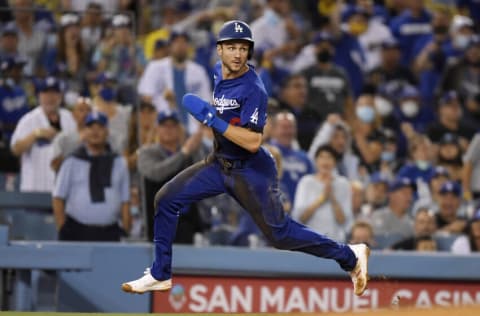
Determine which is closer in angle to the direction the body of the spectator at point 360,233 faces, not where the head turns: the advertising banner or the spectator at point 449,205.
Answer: the advertising banner

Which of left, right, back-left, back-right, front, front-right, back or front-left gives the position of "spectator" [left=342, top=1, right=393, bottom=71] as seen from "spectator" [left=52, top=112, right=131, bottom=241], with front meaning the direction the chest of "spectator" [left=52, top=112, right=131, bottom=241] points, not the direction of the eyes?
back-left

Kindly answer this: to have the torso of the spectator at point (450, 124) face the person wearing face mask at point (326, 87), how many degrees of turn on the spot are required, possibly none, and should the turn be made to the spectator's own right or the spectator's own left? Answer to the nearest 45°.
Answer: approximately 135° to the spectator's own right

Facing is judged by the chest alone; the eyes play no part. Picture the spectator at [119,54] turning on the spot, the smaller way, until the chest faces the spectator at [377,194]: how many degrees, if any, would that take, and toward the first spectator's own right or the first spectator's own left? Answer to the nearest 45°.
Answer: approximately 90° to the first spectator's own left

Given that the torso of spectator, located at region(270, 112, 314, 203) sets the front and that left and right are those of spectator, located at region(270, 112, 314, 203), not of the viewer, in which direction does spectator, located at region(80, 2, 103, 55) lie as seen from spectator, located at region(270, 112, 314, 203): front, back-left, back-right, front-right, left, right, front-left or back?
right

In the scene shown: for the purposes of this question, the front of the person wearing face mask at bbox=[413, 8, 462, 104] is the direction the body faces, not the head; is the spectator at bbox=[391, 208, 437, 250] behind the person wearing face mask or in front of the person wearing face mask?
in front

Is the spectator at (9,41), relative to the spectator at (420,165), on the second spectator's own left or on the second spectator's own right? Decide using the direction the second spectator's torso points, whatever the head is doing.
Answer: on the second spectator's own right
